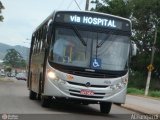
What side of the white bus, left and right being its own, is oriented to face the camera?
front
